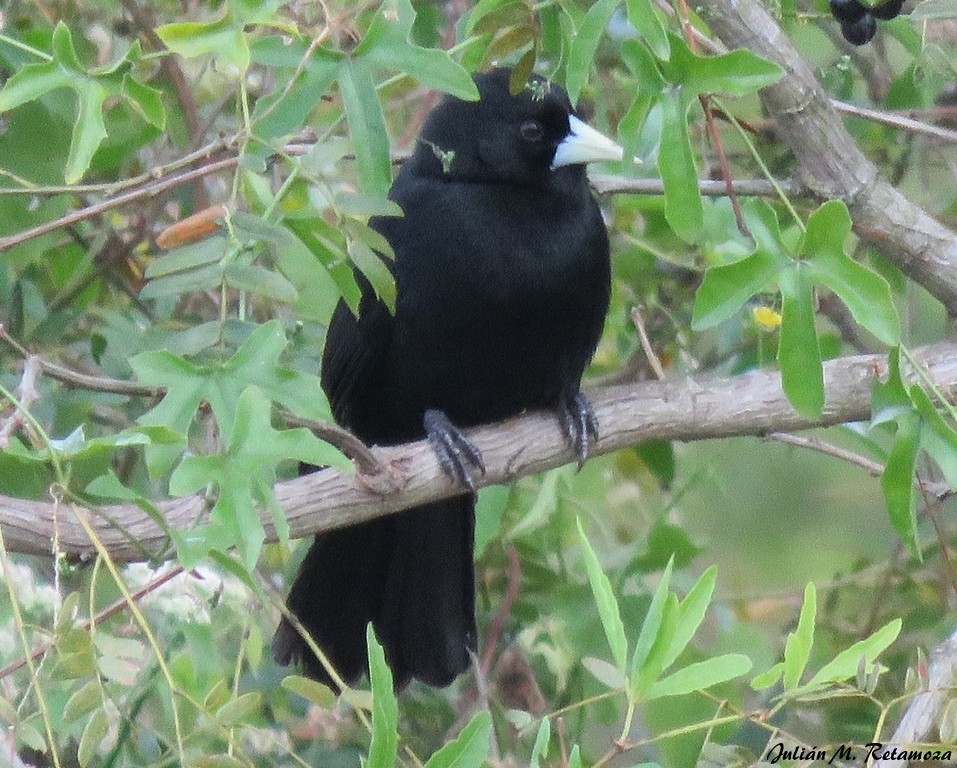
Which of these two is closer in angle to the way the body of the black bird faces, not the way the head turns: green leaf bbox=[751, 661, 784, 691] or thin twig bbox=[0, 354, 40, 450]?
the green leaf

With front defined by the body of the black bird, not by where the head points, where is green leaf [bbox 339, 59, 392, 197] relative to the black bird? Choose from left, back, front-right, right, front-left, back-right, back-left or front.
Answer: front-right

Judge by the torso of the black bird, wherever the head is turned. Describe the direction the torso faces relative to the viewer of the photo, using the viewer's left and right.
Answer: facing the viewer and to the right of the viewer

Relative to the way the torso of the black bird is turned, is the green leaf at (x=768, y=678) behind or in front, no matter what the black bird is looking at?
in front

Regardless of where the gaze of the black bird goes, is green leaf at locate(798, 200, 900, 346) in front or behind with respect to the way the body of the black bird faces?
in front

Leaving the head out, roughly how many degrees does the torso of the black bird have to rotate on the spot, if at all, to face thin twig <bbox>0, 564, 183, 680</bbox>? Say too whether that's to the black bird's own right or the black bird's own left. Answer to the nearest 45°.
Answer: approximately 90° to the black bird's own right
